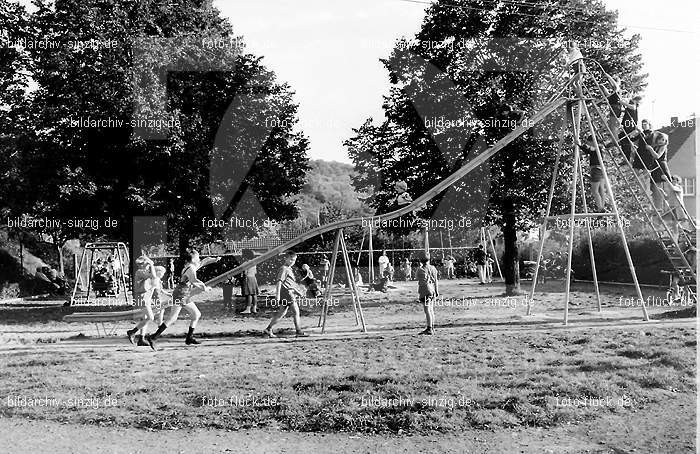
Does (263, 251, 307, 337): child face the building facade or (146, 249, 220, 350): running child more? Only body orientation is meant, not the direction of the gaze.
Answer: the building facade

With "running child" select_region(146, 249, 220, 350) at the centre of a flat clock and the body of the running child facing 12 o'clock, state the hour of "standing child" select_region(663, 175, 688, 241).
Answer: The standing child is roughly at 12 o'clock from the running child.

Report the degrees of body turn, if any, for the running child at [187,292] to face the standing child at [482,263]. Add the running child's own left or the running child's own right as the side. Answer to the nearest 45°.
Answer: approximately 45° to the running child's own left

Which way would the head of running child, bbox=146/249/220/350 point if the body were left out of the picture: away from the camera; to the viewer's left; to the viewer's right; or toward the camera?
to the viewer's right

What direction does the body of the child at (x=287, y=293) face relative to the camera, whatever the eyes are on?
to the viewer's right

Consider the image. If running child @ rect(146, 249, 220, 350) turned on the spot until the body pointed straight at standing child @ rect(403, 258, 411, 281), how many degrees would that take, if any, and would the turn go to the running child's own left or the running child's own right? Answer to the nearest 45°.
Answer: approximately 45° to the running child's own left
